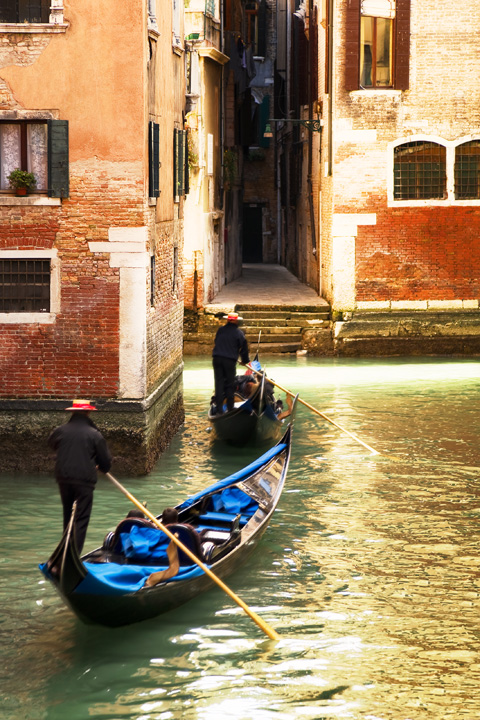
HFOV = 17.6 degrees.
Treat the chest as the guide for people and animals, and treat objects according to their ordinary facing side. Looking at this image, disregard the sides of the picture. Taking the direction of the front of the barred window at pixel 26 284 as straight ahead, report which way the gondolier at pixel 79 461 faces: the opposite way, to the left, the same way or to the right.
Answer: the opposite way

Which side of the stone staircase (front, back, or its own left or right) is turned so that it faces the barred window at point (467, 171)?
left

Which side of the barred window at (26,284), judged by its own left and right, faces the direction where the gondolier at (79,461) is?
front

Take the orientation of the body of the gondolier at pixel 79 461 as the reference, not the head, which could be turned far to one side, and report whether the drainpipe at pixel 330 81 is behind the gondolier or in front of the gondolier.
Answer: in front

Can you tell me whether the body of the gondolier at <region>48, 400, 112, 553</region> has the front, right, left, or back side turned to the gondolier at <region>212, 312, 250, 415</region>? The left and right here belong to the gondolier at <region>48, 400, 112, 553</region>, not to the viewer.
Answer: front

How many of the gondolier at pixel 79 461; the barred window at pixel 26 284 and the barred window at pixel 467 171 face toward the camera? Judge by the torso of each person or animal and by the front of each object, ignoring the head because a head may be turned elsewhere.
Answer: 2

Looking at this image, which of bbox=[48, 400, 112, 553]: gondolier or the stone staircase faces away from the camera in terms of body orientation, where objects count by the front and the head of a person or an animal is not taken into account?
the gondolier

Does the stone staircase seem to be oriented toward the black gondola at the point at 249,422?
yes

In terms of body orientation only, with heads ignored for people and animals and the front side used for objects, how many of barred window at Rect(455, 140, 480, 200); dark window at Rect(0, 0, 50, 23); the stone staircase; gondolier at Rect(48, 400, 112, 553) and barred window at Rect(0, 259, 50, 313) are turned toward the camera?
4
